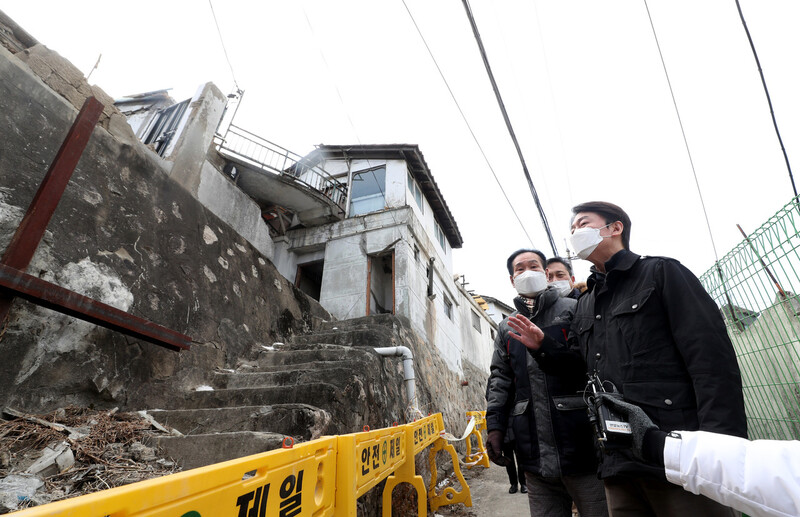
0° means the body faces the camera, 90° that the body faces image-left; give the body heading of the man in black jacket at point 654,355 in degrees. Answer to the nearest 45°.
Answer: approximately 45°

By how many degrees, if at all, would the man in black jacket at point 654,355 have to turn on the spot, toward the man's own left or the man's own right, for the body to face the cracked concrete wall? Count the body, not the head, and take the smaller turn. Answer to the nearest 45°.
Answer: approximately 45° to the man's own right

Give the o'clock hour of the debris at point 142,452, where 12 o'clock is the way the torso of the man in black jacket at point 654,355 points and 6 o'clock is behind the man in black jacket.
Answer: The debris is roughly at 1 o'clock from the man in black jacket.

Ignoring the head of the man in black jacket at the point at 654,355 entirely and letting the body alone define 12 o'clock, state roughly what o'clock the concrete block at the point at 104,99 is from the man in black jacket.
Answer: The concrete block is roughly at 1 o'clock from the man in black jacket.

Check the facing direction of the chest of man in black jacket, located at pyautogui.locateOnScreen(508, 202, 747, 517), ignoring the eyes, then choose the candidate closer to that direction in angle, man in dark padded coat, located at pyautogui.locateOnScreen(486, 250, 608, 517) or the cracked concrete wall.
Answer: the cracked concrete wall

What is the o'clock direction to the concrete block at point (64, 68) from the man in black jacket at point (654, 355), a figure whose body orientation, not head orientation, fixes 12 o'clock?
The concrete block is roughly at 1 o'clock from the man in black jacket.

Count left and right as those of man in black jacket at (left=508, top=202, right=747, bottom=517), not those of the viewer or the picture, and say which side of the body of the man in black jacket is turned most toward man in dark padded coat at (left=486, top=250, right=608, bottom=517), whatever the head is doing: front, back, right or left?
right

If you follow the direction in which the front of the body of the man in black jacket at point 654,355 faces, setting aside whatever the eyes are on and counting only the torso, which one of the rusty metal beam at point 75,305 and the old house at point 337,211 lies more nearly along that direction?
the rusty metal beam

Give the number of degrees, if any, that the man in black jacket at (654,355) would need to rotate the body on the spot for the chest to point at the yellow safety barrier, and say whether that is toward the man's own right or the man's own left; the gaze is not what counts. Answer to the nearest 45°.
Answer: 0° — they already face it

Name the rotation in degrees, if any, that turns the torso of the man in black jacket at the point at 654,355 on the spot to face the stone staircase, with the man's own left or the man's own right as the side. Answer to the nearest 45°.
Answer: approximately 45° to the man's own right

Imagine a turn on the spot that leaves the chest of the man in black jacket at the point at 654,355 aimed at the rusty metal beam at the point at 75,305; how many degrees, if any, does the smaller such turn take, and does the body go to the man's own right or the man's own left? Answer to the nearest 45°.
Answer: approximately 45° to the man's own right
